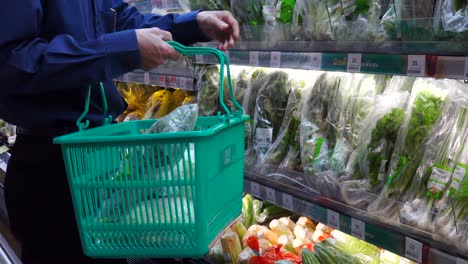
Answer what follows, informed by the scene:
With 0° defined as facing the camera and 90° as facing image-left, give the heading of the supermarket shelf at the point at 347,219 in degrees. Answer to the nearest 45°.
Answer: approximately 45°

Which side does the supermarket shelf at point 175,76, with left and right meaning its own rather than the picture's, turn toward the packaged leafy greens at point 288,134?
left

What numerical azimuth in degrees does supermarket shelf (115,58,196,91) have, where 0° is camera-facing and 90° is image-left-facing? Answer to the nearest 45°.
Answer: approximately 45°

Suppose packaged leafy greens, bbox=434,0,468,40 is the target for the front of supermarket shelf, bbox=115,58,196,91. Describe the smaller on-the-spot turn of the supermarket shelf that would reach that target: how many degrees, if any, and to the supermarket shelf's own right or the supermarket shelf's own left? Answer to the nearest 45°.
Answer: approximately 90° to the supermarket shelf's own left

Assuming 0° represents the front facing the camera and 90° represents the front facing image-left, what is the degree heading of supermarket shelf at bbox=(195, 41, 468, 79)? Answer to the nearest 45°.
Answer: approximately 45°

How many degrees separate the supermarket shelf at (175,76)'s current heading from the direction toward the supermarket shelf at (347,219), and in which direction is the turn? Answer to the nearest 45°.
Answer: approximately 45° to its left

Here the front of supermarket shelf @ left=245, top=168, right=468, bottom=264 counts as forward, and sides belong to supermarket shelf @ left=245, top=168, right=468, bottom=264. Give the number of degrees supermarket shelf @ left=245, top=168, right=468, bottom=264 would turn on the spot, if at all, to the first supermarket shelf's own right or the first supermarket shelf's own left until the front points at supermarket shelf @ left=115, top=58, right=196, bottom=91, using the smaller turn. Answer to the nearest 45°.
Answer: approximately 90° to the first supermarket shelf's own right

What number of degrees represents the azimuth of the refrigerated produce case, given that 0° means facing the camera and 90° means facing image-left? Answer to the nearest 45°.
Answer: approximately 45°

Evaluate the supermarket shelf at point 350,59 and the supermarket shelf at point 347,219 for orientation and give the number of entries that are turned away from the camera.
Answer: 0
